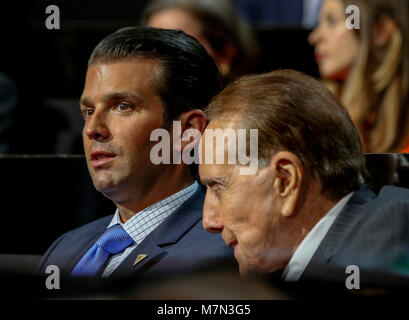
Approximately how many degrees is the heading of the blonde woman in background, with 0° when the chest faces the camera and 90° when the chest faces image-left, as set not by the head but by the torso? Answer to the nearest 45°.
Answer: approximately 90°

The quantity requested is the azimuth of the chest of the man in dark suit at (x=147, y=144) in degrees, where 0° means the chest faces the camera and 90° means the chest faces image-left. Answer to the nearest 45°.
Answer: approximately 45°

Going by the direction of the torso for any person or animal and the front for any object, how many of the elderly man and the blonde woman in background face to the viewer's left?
2

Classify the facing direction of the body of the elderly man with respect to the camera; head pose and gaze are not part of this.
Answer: to the viewer's left

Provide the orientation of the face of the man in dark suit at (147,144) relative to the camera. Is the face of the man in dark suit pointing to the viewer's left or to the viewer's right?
to the viewer's left
